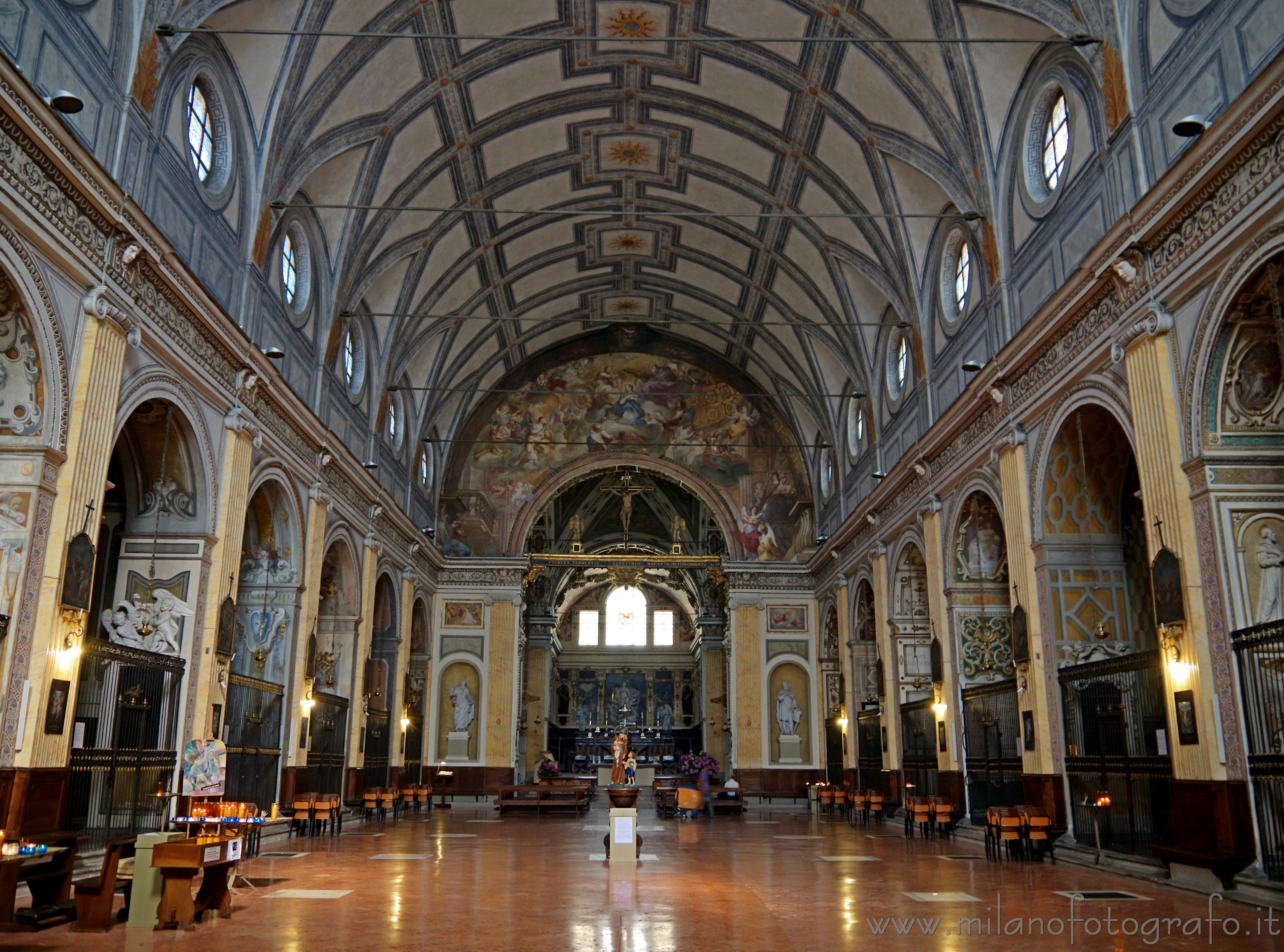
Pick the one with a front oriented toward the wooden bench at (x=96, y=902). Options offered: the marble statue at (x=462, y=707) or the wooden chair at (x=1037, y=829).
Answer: the marble statue

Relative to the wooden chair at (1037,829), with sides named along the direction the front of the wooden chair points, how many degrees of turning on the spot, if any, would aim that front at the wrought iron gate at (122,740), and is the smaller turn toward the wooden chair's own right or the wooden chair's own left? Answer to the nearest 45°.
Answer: approximately 135° to the wooden chair's own left

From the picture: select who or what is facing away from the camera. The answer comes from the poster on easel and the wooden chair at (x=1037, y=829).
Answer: the wooden chair

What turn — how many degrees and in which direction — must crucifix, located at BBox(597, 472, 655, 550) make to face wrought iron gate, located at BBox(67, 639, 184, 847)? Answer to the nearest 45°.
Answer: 0° — it already faces it

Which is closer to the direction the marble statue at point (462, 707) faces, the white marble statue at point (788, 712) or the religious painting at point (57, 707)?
the religious painting

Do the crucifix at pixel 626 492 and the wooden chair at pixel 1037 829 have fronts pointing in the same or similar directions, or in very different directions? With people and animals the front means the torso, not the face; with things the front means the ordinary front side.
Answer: very different directions

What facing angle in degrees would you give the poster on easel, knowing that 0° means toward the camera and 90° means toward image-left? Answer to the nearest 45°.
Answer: approximately 0°

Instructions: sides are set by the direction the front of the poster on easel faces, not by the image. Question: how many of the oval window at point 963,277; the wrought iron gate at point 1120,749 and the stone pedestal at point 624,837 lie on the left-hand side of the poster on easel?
3

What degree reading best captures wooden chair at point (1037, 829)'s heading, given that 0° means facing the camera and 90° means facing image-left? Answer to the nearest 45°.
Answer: approximately 180°
